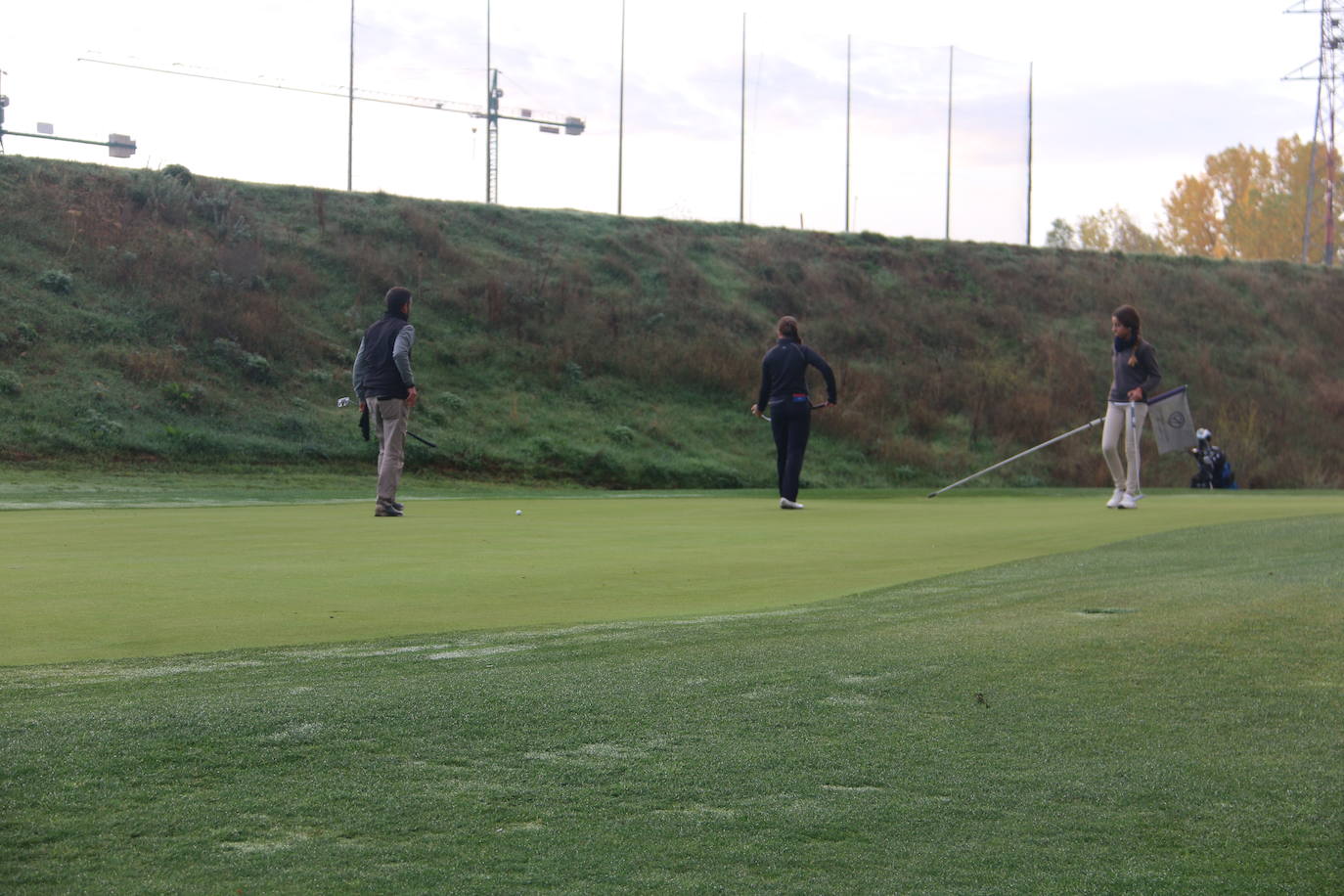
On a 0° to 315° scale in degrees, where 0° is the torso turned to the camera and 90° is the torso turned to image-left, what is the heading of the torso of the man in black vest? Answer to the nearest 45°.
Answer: approximately 225°

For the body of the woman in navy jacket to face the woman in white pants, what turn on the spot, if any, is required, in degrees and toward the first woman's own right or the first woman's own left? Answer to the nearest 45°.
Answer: approximately 90° to the first woman's own right

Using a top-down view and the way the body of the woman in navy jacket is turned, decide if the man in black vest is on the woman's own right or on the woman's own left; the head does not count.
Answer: on the woman's own left

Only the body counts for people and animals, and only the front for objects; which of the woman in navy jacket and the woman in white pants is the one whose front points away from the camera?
the woman in navy jacket

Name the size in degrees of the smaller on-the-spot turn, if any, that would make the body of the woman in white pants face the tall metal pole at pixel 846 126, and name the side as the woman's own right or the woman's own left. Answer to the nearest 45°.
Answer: approximately 135° to the woman's own right

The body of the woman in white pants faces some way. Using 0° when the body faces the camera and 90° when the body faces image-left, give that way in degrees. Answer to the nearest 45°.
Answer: approximately 45°

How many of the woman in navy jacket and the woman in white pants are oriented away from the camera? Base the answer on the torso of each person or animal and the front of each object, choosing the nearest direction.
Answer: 1

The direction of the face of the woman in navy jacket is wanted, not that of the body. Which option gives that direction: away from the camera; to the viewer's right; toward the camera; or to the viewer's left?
away from the camera

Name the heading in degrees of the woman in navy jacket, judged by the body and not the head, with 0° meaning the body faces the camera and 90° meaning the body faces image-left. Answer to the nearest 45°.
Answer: approximately 180°

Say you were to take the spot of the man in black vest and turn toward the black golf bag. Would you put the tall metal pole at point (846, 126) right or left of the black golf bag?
left
